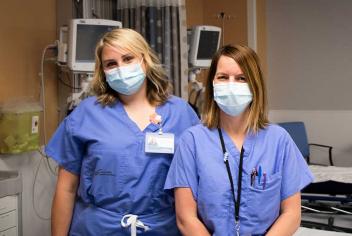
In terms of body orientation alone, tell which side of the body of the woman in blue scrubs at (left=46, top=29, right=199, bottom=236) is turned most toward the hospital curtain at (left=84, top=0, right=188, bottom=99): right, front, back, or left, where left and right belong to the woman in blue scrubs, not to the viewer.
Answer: back

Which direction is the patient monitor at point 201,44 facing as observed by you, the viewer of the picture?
facing the viewer and to the right of the viewer

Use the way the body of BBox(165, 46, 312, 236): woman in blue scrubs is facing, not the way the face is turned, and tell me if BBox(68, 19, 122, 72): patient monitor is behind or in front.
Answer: behind

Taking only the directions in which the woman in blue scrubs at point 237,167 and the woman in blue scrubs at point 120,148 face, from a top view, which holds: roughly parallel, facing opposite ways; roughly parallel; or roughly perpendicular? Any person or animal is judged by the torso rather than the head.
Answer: roughly parallel

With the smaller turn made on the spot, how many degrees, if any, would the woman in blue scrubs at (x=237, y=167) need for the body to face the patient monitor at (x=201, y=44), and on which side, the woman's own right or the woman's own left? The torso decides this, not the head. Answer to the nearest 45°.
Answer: approximately 180°

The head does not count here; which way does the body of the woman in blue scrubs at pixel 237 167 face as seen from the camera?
toward the camera

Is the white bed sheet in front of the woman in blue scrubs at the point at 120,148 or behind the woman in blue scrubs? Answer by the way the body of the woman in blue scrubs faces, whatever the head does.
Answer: behind

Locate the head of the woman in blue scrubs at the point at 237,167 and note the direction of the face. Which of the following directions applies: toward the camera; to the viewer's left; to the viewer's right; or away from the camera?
toward the camera

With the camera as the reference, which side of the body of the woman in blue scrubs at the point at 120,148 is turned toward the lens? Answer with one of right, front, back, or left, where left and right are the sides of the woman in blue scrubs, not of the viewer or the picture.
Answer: front

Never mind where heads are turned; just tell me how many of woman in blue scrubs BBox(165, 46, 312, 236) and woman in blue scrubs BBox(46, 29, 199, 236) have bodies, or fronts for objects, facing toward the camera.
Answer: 2

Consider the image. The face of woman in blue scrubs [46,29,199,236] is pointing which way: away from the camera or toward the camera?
toward the camera
